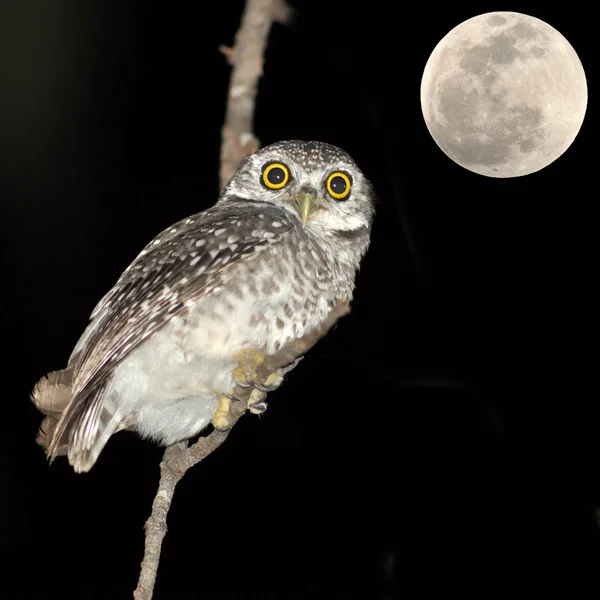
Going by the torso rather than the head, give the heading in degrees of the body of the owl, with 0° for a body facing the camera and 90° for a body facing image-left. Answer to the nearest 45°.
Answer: approximately 270°
